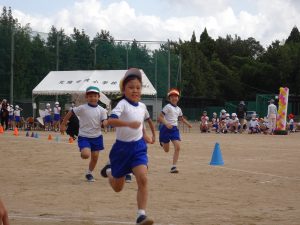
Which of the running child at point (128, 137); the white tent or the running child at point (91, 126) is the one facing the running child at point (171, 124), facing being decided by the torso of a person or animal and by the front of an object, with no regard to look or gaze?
the white tent

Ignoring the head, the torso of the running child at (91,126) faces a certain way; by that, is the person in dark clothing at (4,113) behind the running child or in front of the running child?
behind

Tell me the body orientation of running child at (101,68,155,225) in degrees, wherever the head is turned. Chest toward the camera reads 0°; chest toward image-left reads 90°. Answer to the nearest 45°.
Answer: approximately 315°

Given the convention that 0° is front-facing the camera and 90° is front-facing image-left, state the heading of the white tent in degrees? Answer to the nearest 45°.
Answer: approximately 0°

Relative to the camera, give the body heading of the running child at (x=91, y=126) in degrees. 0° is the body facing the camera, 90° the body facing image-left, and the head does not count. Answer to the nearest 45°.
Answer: approximately 0°

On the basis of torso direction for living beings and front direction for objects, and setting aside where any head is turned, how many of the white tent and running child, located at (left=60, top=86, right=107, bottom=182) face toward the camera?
2

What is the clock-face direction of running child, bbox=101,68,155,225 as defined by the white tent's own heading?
The running child is roughly at 12 o'clock from the white tent.
